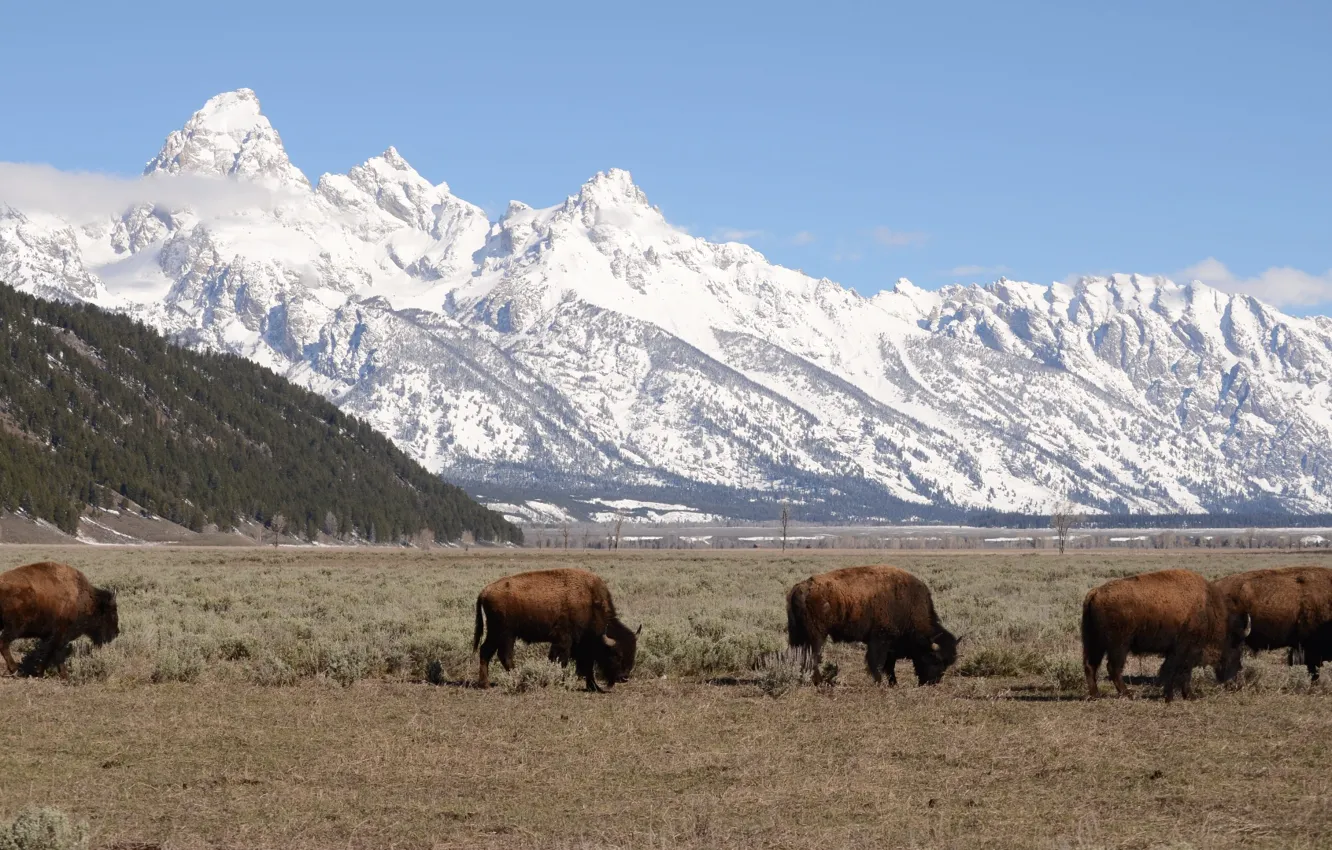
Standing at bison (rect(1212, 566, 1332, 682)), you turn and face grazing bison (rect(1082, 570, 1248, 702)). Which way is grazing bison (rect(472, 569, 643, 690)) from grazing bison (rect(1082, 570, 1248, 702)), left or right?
right

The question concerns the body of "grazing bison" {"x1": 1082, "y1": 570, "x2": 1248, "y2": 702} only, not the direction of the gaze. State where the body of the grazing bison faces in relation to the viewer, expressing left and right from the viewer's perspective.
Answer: facing to the right of the viewer

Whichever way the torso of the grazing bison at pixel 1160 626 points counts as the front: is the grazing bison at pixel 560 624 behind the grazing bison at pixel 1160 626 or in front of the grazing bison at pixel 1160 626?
behind

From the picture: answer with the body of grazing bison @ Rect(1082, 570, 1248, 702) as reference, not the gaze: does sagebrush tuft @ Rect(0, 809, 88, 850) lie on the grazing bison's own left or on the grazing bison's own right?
on the grazing bison's own right

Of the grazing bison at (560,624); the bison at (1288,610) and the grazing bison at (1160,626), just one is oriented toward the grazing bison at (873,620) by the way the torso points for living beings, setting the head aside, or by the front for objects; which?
the grazing bison at (560,624)

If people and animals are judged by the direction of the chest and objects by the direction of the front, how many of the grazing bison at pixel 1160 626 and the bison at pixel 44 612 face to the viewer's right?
2

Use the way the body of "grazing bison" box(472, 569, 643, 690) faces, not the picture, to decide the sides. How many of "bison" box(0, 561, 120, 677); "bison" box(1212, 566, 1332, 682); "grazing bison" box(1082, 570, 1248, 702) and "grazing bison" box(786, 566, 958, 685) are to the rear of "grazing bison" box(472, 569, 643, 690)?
1

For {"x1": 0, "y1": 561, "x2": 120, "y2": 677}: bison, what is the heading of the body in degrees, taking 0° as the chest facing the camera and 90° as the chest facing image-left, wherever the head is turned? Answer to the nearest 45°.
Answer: approximately 270°

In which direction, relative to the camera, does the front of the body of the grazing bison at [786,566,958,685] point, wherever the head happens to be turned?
to the viewer's right

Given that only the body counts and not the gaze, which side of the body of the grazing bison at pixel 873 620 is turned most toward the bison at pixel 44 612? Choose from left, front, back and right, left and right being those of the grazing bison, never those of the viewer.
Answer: back

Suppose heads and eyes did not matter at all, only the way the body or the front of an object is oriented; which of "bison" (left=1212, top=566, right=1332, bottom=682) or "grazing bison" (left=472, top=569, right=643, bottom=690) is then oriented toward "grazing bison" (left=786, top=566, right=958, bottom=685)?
"grazing bison" (left=472, top=569, right=643, bottom=690)

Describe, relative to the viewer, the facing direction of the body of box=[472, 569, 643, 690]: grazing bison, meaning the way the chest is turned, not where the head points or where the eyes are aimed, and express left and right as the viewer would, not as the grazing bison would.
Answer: facing to the right of the viewer

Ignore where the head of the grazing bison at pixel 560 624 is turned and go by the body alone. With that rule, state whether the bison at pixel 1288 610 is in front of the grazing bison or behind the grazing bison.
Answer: in front
